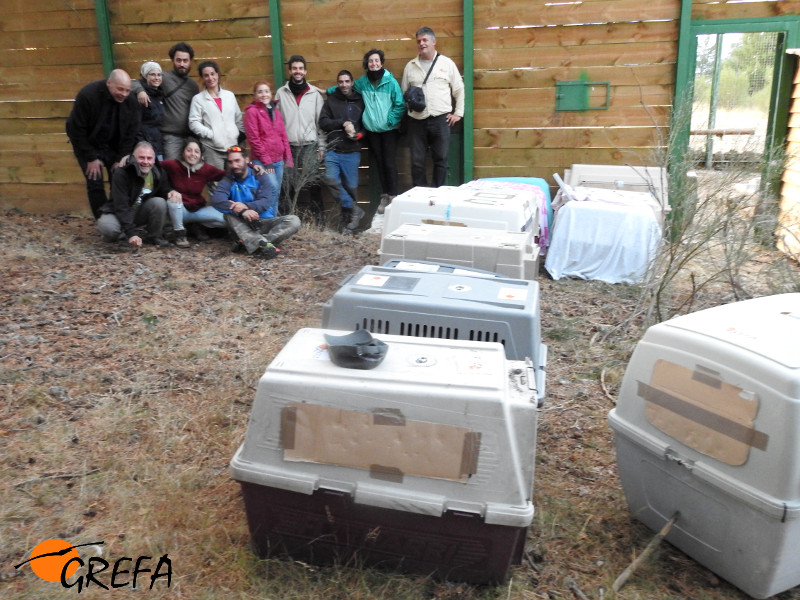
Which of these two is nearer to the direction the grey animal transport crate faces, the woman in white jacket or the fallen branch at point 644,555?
the fallen branch

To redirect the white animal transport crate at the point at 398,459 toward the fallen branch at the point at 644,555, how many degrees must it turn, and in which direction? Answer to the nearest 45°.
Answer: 0° — it already faces it

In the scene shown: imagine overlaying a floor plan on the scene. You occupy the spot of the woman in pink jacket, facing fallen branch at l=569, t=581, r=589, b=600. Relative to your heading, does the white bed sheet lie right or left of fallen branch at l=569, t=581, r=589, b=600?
left

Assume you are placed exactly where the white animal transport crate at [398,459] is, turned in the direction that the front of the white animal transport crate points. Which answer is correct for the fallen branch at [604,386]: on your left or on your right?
on your left

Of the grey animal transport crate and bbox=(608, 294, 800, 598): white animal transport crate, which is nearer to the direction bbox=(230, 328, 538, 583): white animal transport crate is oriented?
the white animal transport crate

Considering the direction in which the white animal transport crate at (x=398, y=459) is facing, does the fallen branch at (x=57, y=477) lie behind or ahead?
behind
